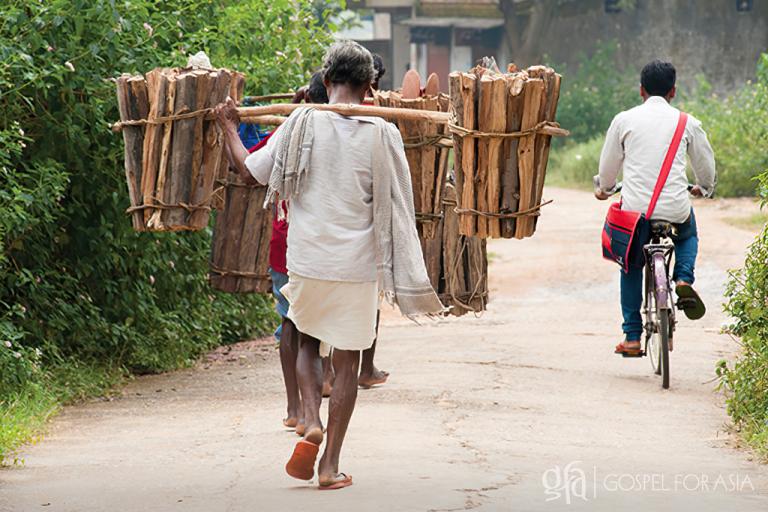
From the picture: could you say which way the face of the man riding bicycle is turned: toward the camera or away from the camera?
away from the camera

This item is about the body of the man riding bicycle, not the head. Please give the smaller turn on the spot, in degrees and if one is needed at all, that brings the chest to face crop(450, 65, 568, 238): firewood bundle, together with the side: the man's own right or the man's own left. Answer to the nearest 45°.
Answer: approximately 180°

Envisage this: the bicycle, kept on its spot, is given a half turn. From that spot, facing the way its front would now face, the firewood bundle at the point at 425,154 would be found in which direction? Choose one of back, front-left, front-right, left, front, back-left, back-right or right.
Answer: front-right

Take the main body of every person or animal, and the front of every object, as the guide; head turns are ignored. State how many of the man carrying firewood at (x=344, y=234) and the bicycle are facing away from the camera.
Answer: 2

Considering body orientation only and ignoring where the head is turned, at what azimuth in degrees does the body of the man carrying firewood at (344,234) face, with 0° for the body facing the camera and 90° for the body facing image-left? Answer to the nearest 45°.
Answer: approximately 180°

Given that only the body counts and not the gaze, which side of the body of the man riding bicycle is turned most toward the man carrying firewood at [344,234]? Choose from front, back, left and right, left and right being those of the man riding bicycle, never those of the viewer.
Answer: back

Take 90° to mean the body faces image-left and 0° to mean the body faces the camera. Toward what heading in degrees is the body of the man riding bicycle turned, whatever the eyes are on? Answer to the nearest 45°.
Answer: approximately 180°

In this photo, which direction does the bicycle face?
away from the camera
